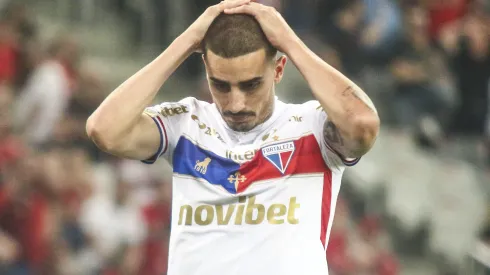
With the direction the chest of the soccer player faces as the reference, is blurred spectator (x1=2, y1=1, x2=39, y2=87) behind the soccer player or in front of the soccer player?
behind

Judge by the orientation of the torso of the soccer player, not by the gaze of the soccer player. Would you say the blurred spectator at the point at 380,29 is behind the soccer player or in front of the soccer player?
behind

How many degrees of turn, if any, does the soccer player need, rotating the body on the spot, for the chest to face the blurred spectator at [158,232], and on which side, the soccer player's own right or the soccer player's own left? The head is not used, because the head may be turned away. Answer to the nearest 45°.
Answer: approximately 180°

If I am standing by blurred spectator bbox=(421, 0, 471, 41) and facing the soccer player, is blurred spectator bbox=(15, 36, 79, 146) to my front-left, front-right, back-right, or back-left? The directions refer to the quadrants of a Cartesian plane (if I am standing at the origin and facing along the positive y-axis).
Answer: front-right

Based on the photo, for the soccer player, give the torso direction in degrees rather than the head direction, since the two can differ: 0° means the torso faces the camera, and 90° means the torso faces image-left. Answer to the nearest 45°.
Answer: approximately 0°
